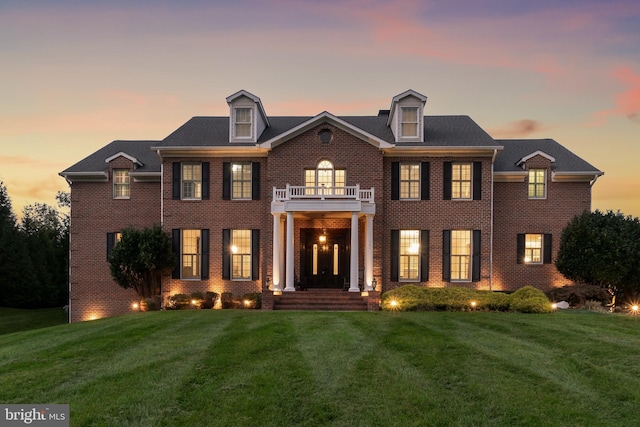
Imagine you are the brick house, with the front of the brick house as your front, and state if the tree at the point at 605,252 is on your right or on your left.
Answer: on your left

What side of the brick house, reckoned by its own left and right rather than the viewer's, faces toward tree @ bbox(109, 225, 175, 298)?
right

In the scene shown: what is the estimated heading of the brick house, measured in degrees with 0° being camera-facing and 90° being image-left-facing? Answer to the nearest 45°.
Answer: approximately 0°
